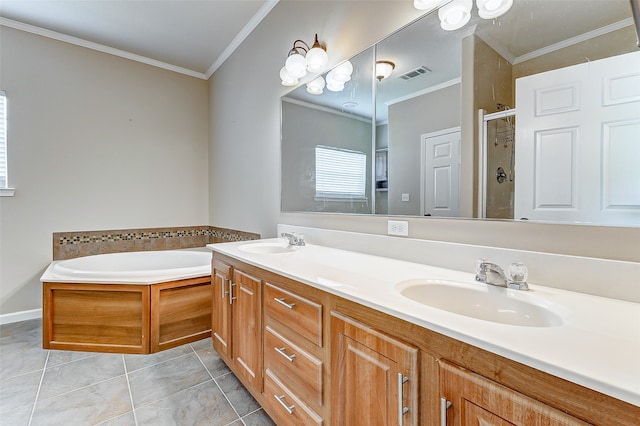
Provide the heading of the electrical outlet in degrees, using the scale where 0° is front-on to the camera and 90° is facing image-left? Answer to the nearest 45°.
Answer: approximately 45°

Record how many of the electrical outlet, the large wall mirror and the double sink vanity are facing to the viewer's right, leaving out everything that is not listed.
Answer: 0

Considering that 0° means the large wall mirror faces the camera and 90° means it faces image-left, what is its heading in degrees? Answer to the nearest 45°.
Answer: approximately 45°

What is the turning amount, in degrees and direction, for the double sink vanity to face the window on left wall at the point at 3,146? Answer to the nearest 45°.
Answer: approximately 45° to its right

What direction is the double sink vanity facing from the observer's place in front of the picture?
facing the viewer and to the left of the viewer
